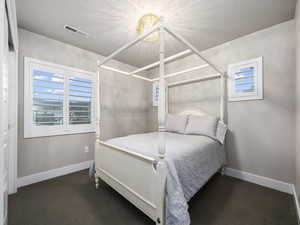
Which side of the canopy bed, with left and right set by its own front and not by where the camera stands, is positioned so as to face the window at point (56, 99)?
right

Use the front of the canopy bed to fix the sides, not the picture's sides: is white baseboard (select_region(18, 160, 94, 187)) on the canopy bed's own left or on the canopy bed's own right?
on the canopy bed's own right

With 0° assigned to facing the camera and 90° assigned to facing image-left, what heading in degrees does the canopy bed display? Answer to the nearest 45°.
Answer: approximately 45°

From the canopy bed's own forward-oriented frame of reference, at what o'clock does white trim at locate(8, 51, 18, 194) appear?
The white trim is roughly at 2 o'clock from the canopy bed.

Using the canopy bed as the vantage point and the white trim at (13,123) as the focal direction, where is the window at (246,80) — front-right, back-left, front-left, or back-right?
back-right
